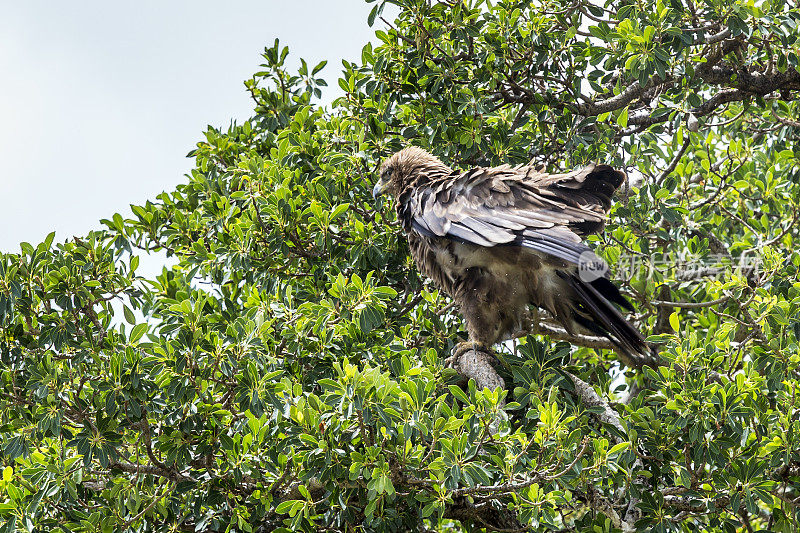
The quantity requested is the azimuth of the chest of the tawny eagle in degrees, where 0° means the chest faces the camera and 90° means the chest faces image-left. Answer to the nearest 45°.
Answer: approximately 90°
